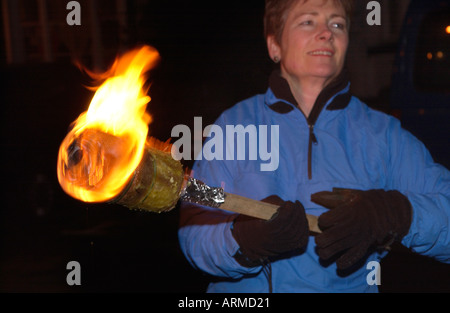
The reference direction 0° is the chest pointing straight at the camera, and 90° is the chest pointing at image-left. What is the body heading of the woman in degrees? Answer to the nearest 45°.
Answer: approximately 0°
